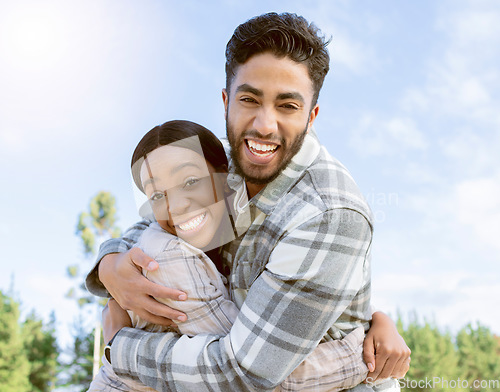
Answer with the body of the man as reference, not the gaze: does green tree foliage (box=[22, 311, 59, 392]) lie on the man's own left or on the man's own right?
on the man's own right

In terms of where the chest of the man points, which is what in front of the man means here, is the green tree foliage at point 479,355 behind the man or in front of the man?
behind

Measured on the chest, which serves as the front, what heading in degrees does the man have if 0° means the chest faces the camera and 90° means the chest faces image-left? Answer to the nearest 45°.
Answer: approximately 45°

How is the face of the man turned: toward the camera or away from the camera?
toward the camera

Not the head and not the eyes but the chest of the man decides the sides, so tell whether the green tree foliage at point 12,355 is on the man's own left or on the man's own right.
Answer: on the man's own right

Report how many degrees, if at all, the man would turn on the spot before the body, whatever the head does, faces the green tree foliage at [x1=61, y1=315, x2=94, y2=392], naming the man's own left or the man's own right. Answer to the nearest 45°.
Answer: approximately 135° to the man's own right
